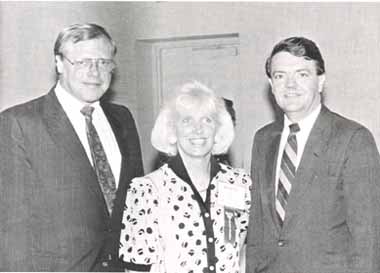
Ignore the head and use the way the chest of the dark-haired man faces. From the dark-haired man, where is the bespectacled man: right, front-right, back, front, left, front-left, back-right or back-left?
front-right

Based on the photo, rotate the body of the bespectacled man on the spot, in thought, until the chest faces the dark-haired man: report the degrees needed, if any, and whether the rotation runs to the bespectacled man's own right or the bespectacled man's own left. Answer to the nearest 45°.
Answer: approximately 45° to the bespectacled man's own left

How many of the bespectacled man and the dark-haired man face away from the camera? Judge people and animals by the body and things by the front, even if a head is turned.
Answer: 0

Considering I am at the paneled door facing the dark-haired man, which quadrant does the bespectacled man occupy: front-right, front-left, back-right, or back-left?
front-right

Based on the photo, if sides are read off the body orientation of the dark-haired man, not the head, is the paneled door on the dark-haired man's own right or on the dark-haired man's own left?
on the dark-haired man's own right

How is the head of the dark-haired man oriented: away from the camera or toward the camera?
toward the camera

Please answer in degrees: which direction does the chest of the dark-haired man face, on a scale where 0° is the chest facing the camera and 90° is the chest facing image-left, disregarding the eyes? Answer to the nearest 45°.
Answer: approximately 45°

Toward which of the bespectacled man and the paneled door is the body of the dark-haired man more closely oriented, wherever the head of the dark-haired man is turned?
the bespectacled man

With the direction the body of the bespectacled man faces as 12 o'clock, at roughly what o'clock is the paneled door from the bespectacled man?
The paneled door is roughly at 8 o'clock from the bespectacled man.
